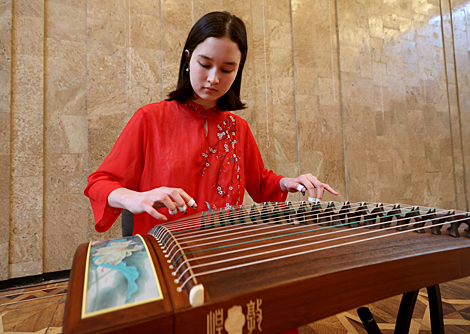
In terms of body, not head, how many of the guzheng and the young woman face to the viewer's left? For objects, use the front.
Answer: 0

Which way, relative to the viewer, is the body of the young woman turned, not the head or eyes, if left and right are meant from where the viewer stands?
facing the viewer and to the right of the viewer
